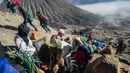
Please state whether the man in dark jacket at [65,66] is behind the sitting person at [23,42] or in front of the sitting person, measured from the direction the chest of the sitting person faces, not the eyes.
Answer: in front

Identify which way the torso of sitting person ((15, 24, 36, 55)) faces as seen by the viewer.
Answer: to the viewer's right
